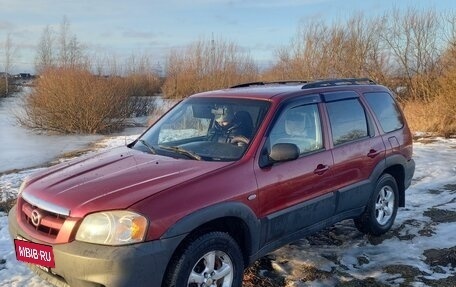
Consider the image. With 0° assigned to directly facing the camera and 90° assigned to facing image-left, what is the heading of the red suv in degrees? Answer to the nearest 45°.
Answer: approximately 45°

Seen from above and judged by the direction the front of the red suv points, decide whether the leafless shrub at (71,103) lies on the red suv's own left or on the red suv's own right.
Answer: on the red suv's own right
